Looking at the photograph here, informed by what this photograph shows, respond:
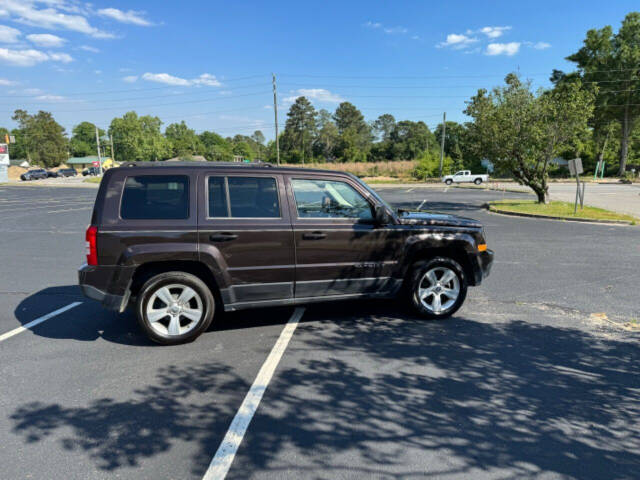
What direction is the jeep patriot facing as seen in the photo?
to the viewer's right

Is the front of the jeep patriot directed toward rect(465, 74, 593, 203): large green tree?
no

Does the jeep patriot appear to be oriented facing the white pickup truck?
no

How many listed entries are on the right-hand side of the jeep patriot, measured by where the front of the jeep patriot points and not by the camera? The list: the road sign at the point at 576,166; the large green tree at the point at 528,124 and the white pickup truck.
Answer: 0

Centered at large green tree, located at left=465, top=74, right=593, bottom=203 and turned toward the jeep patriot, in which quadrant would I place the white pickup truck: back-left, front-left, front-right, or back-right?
back-right

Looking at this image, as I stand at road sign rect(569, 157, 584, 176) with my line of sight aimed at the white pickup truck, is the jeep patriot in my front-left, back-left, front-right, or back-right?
back-left
